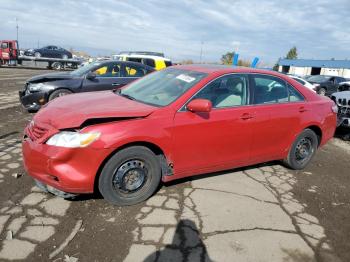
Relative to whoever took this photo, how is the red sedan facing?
facing the viewer and to the left of the viewer
